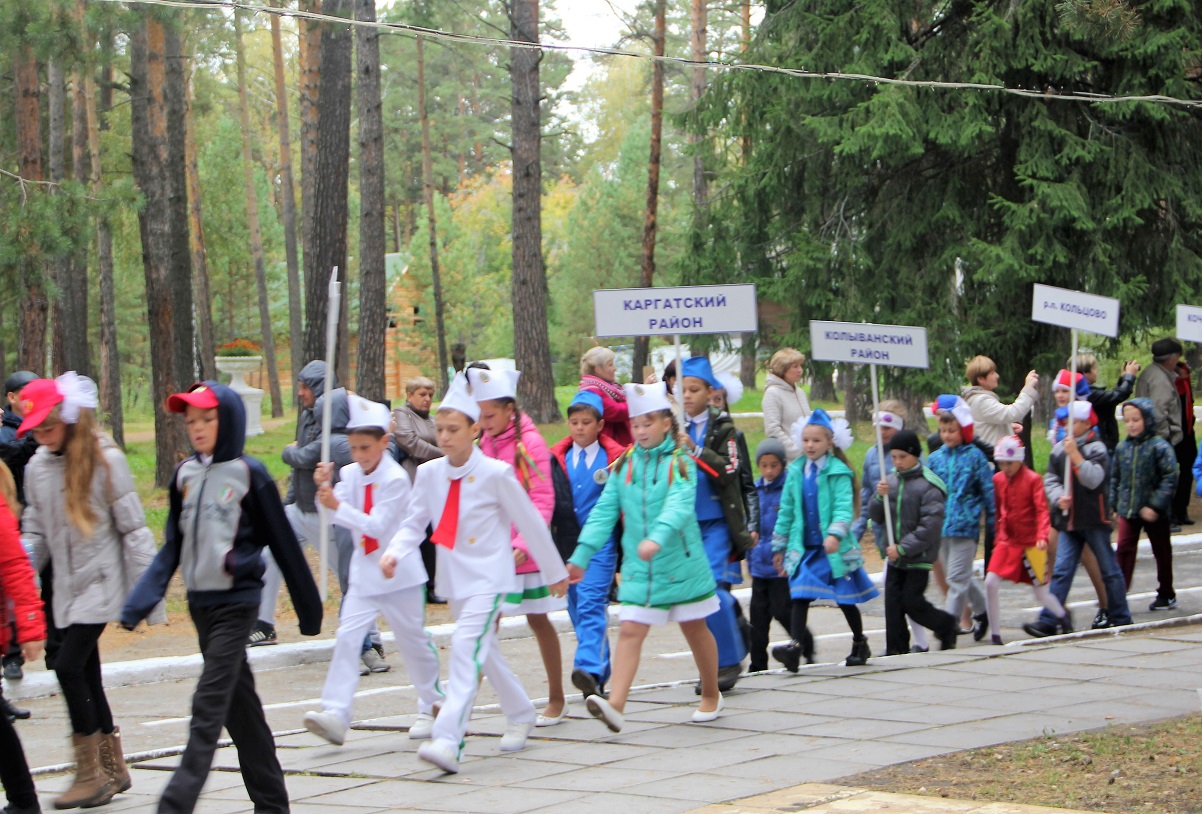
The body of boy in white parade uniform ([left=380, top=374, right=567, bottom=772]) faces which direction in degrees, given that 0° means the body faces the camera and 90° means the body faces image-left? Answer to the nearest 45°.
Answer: approximately 45°

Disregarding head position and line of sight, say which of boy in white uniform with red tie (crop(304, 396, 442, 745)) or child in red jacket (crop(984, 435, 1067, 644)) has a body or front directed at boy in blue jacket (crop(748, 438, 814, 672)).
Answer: the child in red jacket

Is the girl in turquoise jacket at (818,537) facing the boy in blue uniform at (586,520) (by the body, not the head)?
yes

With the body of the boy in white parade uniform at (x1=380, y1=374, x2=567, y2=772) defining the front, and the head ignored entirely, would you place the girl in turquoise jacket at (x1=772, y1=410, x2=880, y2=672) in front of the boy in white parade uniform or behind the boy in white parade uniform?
behind

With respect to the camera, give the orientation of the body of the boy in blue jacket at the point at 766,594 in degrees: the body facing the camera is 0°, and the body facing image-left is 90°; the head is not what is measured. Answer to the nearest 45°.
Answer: approximately 45°
